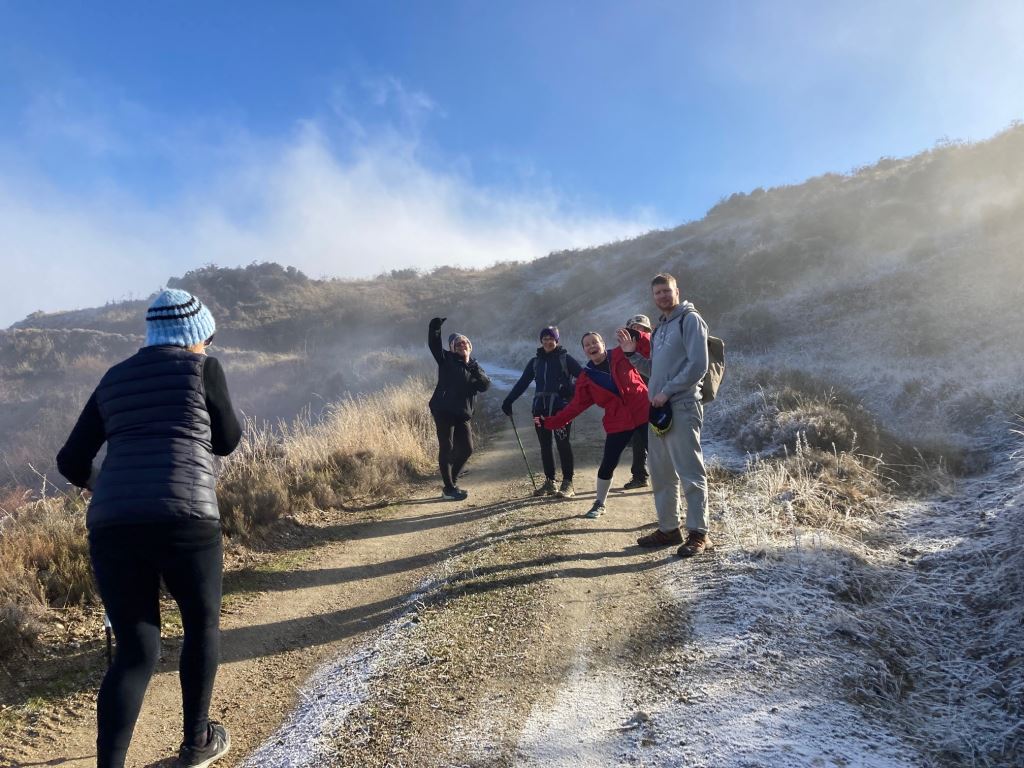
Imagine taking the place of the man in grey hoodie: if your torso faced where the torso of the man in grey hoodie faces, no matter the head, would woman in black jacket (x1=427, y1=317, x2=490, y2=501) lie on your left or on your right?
on your right

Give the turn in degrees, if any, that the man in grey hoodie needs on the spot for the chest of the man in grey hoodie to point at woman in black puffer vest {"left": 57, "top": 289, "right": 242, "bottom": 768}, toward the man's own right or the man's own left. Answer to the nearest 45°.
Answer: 0° — they already face them

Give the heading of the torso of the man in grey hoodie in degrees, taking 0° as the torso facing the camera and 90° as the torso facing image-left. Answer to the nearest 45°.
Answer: approximately 45°
